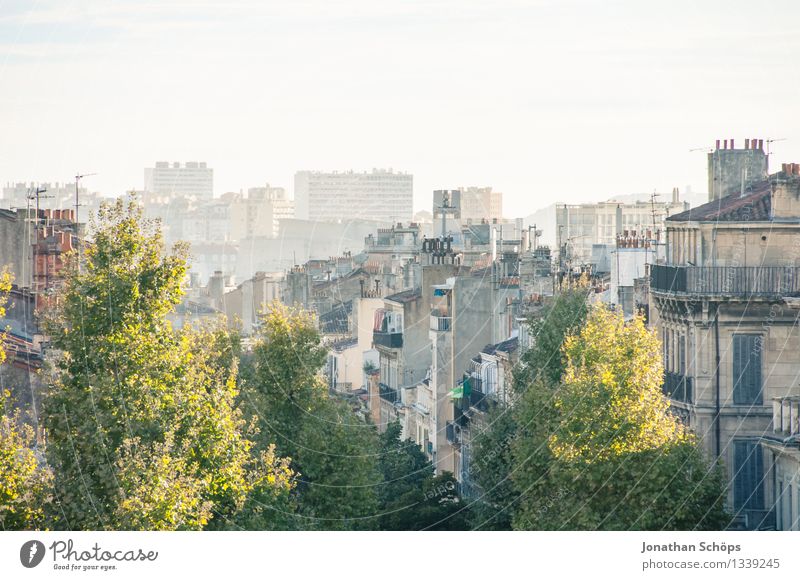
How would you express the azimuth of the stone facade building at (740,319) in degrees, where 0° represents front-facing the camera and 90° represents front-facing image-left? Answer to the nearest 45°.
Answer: approximately 45°

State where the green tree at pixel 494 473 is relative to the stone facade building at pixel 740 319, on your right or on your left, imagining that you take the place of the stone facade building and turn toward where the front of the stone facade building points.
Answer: on your right

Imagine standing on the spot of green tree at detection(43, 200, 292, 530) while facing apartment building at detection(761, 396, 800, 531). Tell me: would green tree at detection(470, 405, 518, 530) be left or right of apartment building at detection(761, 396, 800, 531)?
left

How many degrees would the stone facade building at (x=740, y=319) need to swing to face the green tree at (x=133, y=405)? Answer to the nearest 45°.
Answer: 0° — it already faces it

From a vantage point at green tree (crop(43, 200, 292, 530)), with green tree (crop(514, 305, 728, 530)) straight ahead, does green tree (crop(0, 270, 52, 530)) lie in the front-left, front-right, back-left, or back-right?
back-right

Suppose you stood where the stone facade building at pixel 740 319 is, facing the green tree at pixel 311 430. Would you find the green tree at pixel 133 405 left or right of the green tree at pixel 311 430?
left
